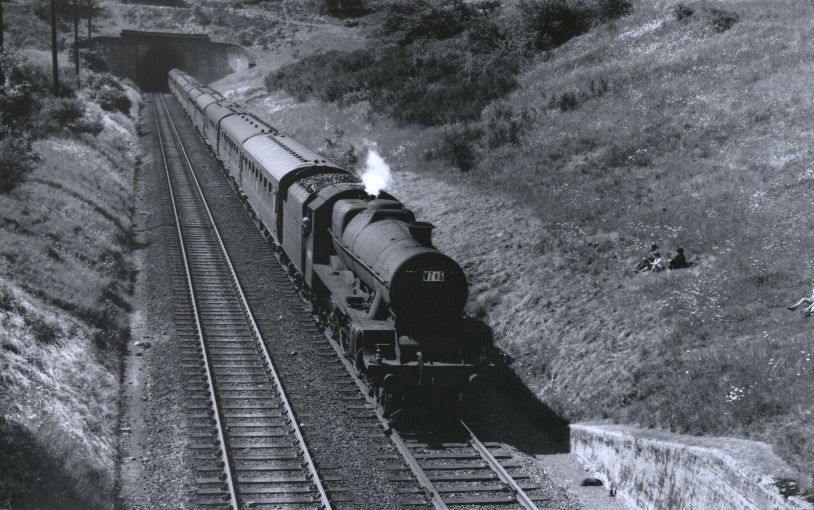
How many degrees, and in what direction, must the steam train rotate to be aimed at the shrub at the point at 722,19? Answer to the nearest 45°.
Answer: approximately 90° to its left

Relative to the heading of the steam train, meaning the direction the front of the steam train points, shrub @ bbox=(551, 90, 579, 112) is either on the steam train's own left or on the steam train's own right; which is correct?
on the steam train's own left

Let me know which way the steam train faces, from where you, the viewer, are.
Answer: facing the viewer and to the right of the viewer

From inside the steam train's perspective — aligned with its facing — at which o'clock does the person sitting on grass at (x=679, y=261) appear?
The person sitting on grass is roughly at 10 o'clock from the steam train.

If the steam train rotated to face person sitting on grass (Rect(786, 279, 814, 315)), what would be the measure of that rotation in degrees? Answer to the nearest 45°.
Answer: approximately 45° to its left

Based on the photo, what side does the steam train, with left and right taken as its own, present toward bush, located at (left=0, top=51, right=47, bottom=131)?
back
